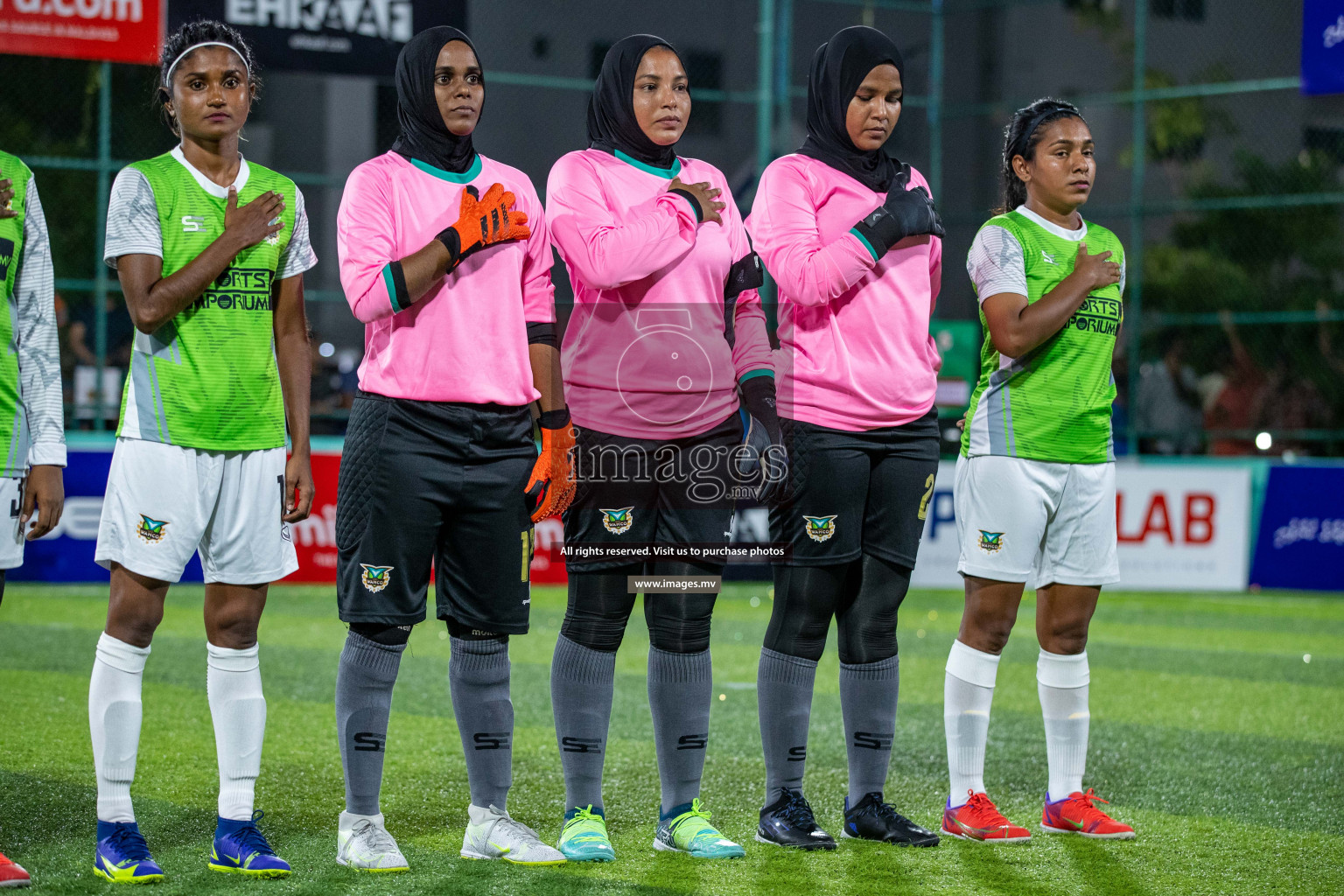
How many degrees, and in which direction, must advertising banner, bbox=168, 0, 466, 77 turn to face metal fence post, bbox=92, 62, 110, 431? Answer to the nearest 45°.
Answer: approximately 135° to its right

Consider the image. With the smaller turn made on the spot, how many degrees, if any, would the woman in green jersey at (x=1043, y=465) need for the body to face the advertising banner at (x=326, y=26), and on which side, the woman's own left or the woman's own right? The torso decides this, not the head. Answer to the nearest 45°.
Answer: approximately 180°

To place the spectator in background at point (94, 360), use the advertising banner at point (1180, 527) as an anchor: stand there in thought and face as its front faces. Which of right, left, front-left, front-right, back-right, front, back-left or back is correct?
right

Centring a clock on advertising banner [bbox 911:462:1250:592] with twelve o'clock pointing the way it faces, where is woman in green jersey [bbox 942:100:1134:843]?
The woman in green jersey is roughly at 12 o'clock from the advertising banner.

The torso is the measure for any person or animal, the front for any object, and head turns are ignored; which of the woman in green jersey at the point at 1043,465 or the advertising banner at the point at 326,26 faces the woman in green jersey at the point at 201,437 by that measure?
the advertising banner

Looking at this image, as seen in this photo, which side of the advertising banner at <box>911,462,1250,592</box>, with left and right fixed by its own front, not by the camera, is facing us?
front

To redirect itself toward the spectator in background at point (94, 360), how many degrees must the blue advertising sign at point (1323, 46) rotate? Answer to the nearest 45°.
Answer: approximately 90° to its right

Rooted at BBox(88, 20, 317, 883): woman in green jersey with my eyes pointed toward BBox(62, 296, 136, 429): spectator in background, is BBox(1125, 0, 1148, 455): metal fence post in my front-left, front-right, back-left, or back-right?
front-right

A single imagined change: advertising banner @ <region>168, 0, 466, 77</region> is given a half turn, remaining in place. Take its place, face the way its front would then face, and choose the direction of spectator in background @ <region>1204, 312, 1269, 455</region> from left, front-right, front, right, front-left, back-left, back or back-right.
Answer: right

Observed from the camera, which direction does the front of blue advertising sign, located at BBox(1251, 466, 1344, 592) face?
facing the viewer

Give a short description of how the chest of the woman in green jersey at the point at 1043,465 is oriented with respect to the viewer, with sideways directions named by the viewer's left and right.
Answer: facing the viewer and to the right of the viewer

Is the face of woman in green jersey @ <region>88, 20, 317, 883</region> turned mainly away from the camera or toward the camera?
toward the camera

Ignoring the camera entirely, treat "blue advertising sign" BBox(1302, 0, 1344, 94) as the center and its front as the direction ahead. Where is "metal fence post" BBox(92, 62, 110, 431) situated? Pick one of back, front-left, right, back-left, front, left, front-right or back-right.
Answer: right

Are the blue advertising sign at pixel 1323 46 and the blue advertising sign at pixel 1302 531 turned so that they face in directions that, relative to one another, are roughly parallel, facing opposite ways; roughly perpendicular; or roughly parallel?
roughly parallel

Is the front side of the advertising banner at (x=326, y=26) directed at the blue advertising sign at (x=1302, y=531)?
no

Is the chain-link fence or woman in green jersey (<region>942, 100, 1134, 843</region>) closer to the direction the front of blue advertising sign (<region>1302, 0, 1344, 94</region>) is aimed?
the woman in green jersey
